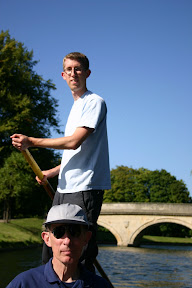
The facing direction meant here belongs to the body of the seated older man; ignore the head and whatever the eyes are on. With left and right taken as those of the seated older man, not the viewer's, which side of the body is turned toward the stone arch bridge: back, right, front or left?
back

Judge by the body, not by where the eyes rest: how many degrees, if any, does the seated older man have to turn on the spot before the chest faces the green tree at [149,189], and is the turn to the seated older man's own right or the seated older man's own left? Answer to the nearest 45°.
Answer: approximately 180°

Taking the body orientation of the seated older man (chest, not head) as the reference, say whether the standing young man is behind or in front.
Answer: behind

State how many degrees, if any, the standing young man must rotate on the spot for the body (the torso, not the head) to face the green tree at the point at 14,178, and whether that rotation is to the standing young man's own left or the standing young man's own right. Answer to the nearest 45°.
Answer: approximately 90° to the standing young man's own right

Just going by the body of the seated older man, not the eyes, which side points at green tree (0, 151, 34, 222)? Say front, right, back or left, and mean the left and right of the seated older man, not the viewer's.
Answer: back
